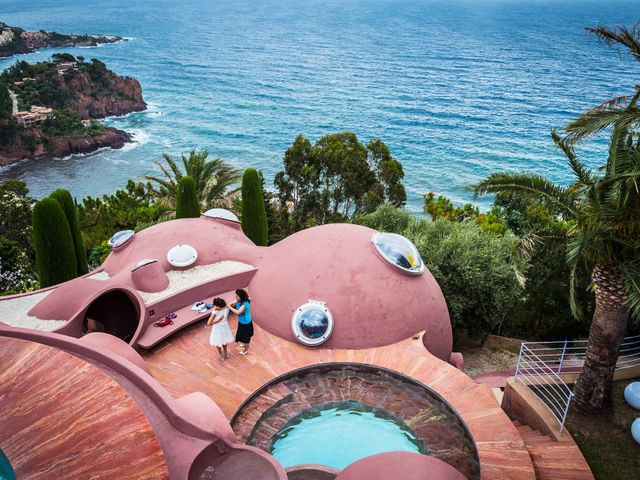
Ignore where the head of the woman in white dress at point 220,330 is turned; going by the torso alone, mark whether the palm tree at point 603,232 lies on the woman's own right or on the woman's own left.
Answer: on the woman's own left

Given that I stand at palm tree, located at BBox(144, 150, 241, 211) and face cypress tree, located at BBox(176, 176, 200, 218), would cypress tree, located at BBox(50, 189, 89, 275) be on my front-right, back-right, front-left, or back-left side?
front-right
